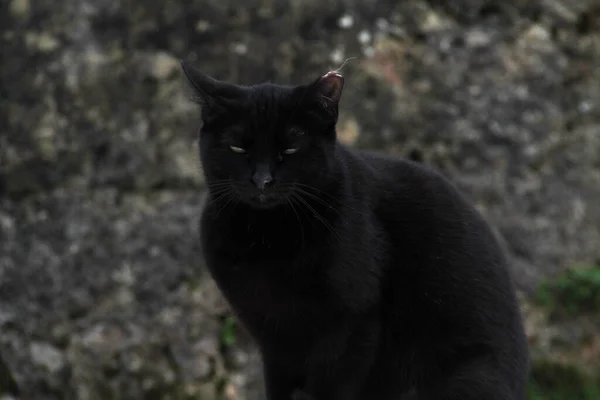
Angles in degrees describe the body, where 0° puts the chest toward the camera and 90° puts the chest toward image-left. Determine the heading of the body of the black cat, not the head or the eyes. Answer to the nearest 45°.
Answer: approximately 45°
